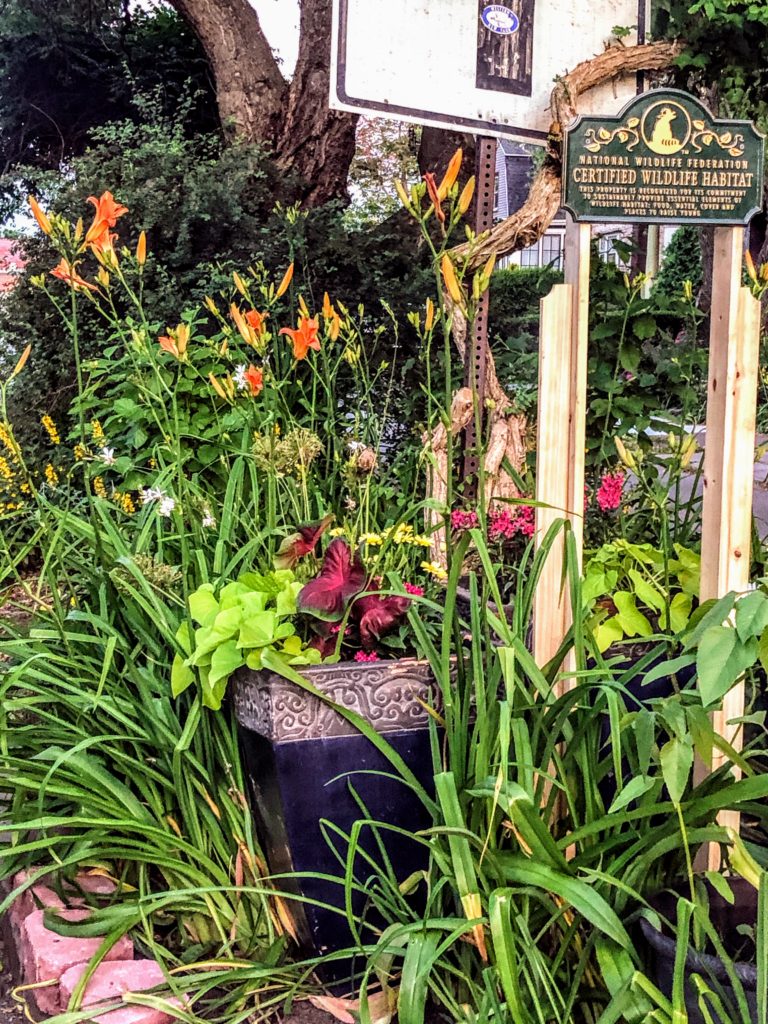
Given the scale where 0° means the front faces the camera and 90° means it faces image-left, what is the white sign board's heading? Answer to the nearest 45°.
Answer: approximately 0°

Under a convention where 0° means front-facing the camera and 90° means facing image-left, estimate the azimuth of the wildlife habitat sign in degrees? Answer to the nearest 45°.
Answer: approximately 0°

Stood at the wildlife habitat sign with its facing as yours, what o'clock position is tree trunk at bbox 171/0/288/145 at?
The tree trunk is roughly at 5 o'clock from the wildlife habitat sign.

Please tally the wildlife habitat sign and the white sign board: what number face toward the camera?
2

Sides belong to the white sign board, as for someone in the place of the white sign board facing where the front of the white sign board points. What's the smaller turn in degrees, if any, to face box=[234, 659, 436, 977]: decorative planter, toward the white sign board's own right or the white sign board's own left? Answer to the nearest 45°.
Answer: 0° — it already faces it
